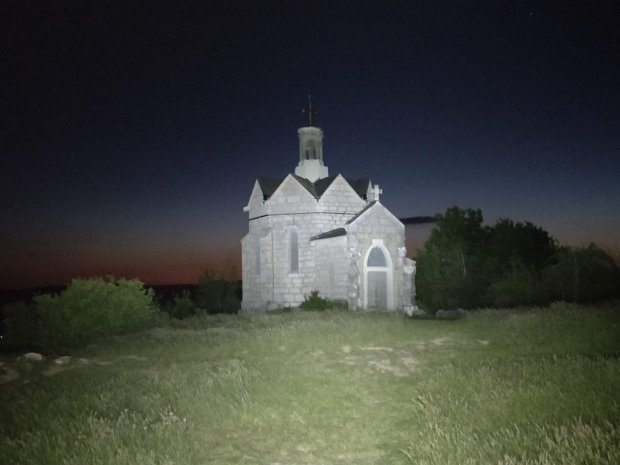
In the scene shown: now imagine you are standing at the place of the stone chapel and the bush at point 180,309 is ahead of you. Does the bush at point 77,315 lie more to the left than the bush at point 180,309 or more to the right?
left

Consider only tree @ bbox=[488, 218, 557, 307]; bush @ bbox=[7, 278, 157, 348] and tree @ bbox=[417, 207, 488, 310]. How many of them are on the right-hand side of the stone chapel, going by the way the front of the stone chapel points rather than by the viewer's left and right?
1

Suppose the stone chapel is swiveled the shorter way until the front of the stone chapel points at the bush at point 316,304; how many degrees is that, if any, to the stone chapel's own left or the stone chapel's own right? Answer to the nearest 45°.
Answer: approximately 45° to the stone chapel's own right

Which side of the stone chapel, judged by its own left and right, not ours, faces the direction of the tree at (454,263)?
left

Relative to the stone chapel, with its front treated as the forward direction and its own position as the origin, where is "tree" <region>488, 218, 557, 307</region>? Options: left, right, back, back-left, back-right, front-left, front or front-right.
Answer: left

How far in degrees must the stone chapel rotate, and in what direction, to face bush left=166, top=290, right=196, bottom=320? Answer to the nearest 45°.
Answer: approximately 135° to its right

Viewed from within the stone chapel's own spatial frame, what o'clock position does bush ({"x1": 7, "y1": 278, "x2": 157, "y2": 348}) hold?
The bush is roughly at 3 o'clock from the stone chapel.
